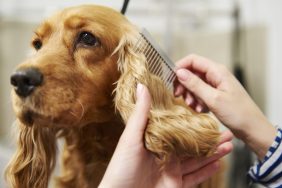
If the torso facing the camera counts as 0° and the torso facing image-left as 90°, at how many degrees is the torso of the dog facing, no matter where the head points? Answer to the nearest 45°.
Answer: approximately 45°
